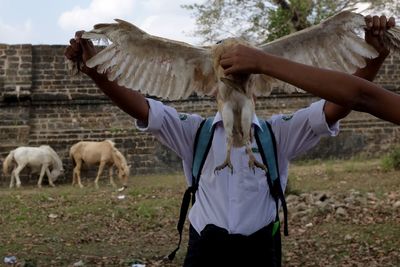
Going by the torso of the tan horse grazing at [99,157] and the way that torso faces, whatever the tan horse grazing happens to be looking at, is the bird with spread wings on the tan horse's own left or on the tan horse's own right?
on the tan horse's own right

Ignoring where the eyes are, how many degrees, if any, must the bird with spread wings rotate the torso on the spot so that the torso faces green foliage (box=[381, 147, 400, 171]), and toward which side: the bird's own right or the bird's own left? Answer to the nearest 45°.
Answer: approximately 180°

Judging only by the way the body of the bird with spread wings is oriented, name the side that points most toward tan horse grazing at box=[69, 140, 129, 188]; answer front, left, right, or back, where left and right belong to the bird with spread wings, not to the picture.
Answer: back

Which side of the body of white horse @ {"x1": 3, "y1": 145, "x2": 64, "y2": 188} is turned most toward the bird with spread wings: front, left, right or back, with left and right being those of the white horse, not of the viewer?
right

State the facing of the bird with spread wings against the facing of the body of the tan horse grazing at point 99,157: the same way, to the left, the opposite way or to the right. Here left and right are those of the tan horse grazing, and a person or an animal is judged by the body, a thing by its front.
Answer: to the right

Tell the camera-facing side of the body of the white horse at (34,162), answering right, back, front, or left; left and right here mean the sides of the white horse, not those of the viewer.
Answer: right

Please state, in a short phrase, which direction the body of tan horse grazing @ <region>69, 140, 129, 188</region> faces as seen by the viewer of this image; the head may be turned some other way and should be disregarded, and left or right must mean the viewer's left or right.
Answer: facing to the right of the viewer

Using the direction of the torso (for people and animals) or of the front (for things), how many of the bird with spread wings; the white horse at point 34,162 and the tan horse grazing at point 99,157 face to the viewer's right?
2

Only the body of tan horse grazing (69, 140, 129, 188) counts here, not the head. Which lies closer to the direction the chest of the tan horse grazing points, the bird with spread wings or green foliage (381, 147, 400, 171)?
the green foliage

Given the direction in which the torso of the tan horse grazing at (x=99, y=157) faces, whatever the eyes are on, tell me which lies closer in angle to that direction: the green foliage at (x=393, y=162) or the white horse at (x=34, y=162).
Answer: the green foliage
